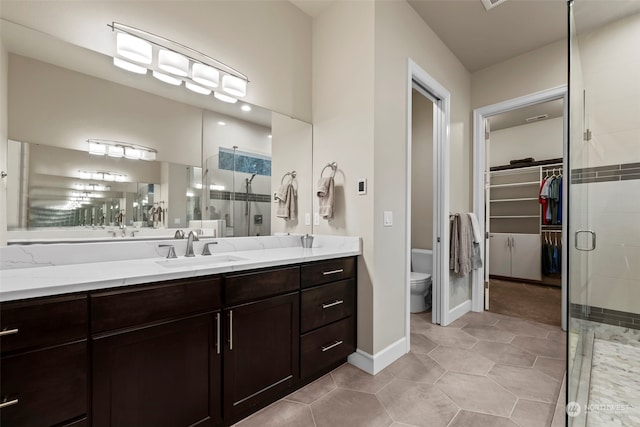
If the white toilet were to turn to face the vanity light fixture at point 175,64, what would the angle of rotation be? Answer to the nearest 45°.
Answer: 0° — it already faces it

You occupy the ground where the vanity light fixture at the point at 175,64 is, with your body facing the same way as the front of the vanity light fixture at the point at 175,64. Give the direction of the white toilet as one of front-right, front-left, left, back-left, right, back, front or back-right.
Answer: front-left

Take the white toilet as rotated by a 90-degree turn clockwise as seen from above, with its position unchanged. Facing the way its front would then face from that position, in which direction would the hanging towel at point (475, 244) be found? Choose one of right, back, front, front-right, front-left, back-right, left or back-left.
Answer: back-right

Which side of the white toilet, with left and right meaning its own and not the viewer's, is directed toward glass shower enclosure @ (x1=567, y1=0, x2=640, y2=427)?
left

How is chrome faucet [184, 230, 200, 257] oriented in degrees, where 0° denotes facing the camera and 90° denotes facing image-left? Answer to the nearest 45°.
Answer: approximately 315°

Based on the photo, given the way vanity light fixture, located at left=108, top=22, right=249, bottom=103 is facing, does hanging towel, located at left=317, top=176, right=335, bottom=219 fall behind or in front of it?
in front

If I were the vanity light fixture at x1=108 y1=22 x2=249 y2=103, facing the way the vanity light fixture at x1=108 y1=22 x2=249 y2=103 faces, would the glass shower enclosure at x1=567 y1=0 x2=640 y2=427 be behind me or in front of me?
in front

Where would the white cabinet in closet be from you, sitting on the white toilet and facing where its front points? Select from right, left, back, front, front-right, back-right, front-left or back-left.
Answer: back

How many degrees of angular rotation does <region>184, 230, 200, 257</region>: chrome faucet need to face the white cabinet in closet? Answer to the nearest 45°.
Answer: approximately 45° to its left
